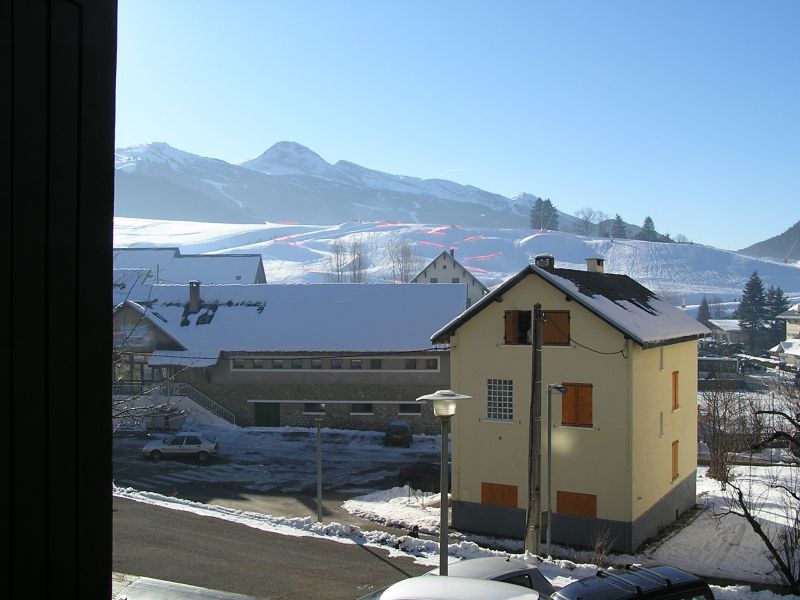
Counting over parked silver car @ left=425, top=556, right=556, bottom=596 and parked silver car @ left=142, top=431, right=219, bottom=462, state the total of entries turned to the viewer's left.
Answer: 2

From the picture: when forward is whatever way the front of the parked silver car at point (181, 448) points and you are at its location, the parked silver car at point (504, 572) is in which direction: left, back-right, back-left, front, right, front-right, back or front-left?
left

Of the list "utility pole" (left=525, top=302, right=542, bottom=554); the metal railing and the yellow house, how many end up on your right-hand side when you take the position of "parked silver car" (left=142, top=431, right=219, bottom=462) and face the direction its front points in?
1

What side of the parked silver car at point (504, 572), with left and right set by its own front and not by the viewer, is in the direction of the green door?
right

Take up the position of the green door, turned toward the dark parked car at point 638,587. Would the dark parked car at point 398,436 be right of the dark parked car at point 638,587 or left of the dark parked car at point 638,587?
left

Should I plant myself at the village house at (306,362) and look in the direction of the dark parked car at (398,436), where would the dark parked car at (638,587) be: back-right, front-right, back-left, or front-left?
front-right

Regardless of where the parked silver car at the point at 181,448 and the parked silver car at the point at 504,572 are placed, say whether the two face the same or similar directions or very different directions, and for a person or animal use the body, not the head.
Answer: same or similar directions

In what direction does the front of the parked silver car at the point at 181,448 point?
to the viewer's left

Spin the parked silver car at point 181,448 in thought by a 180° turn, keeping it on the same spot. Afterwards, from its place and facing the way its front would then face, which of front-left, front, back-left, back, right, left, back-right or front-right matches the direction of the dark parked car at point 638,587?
right

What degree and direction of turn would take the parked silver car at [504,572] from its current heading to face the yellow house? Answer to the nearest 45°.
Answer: approximately 90° to its right

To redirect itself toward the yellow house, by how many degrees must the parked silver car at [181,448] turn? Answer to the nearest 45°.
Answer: approximately 135° to its left

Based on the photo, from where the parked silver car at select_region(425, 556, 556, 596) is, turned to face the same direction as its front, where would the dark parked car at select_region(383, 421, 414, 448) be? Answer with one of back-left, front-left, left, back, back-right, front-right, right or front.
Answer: right

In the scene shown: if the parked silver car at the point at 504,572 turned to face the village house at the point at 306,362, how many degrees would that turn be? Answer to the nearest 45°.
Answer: approximately 90° to its right

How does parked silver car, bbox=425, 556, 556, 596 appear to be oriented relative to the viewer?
to the viewer's left
